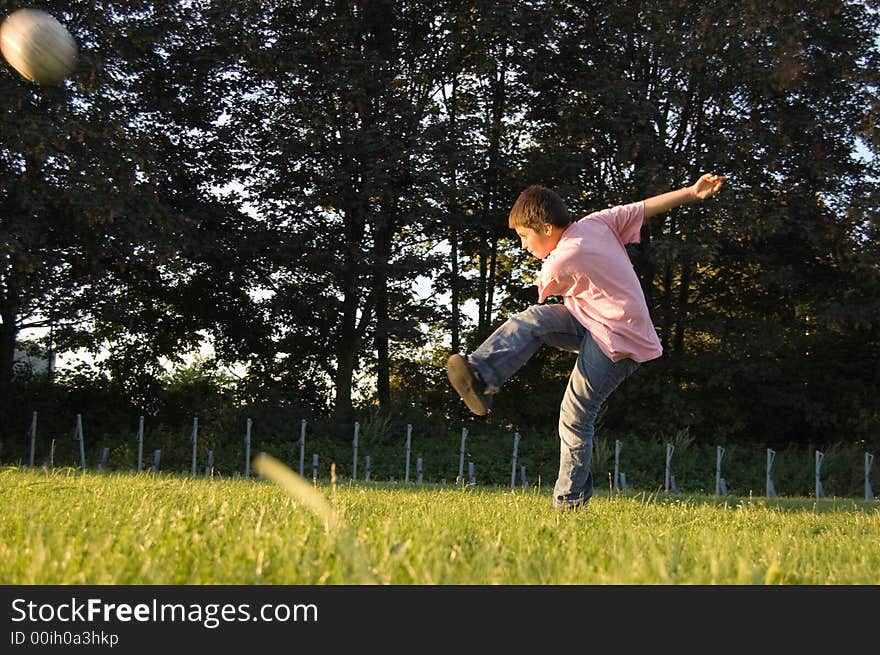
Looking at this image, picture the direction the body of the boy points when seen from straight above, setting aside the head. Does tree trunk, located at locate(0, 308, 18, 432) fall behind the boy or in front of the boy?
in front

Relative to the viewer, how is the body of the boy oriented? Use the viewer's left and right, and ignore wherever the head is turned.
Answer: facing away from the viewer and to the left of the viewer

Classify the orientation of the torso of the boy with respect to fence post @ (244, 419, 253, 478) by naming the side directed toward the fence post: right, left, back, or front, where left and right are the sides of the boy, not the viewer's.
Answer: front

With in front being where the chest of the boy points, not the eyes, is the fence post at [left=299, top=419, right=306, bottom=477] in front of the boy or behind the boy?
in front
